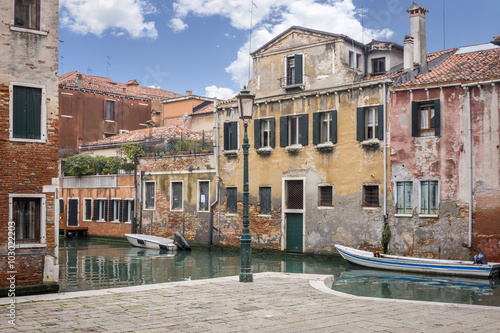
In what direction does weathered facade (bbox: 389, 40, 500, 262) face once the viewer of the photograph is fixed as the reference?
facing the viewer

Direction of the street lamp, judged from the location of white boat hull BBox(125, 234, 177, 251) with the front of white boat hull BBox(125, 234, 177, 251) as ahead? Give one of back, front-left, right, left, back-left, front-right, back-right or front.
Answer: back-left

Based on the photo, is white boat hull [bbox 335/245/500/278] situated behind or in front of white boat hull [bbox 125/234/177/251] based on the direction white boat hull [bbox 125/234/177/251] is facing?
behind

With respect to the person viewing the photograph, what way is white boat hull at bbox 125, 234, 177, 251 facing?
facing away from the viewer and to the left of the viewer

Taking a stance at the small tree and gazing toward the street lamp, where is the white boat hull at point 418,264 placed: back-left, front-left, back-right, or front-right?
front-left

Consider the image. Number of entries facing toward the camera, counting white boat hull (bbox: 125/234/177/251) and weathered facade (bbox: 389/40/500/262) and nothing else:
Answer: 1

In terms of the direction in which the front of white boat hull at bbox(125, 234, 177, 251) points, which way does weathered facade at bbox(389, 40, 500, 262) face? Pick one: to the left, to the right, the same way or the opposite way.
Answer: to the left

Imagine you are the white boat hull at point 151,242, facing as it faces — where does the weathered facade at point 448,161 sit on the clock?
The weathered facade is roughly at 6 o'clock from the white boat hull.

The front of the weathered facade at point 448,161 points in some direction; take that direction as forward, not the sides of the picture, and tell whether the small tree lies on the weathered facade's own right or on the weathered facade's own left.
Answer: on the weathered facade's own right

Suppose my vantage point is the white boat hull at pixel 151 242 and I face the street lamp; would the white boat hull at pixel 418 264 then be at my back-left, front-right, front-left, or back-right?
front-left

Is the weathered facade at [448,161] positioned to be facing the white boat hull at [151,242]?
no
